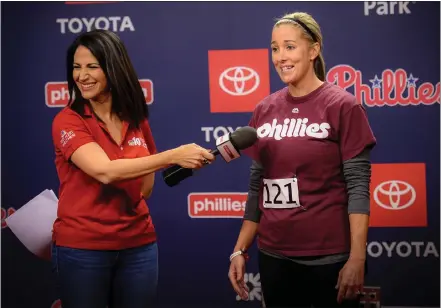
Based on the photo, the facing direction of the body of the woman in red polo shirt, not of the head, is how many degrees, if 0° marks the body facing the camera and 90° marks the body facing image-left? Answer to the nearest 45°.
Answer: approximately 315°

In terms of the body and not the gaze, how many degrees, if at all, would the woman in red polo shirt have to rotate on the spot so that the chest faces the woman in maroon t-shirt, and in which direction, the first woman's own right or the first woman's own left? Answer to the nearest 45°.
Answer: approximately 45° to the first woman's own left

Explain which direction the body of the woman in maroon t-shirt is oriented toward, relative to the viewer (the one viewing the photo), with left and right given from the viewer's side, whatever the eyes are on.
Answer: facing the viewer and to the left of the viewer

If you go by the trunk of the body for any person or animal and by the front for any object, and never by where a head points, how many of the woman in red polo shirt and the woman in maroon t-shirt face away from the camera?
0

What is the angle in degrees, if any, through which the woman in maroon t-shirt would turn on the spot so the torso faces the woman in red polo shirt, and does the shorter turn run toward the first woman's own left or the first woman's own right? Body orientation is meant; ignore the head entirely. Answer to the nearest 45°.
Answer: approximately 45° to the first woman's own right
